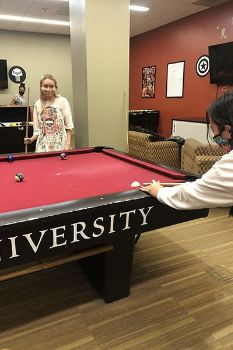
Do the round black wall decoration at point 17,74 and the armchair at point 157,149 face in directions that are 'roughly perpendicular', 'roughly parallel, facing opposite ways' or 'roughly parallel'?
roughly perpendicular

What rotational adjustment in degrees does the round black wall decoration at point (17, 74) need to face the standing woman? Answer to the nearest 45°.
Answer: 0° — it already faces them

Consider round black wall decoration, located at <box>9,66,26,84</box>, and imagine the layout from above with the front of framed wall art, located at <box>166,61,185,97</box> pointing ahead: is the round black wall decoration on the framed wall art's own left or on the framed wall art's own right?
on the framed wall art's own right

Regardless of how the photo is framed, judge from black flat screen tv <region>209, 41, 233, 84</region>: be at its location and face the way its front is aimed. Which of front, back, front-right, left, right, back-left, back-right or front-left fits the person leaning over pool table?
front-left

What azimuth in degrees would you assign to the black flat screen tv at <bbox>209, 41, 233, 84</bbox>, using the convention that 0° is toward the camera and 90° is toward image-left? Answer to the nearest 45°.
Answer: approximately 45°

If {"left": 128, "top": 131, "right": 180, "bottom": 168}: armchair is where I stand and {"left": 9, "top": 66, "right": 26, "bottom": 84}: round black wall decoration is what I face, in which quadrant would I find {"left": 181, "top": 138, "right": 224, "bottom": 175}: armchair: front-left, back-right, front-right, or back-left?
back-left

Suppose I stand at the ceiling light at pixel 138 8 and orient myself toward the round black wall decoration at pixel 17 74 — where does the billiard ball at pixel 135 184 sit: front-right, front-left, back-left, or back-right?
back-left

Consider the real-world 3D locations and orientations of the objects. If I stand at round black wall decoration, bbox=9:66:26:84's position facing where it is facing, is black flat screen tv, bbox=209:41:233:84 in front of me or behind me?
in front

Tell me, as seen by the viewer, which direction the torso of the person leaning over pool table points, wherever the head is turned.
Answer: to the viewer's left

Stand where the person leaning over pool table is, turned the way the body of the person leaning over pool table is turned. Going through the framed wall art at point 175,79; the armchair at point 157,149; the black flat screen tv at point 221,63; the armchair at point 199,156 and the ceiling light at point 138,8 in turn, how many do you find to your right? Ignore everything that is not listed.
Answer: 5

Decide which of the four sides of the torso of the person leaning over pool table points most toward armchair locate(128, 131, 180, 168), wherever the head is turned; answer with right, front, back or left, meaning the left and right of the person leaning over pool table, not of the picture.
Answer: right

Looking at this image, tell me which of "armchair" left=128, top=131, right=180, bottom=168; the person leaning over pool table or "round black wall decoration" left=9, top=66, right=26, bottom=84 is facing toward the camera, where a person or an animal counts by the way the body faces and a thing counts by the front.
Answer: the round black wall decoration

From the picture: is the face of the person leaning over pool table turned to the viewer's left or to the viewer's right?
to the viewer's left

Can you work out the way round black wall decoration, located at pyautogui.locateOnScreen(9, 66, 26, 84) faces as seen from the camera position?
facing the viewer
